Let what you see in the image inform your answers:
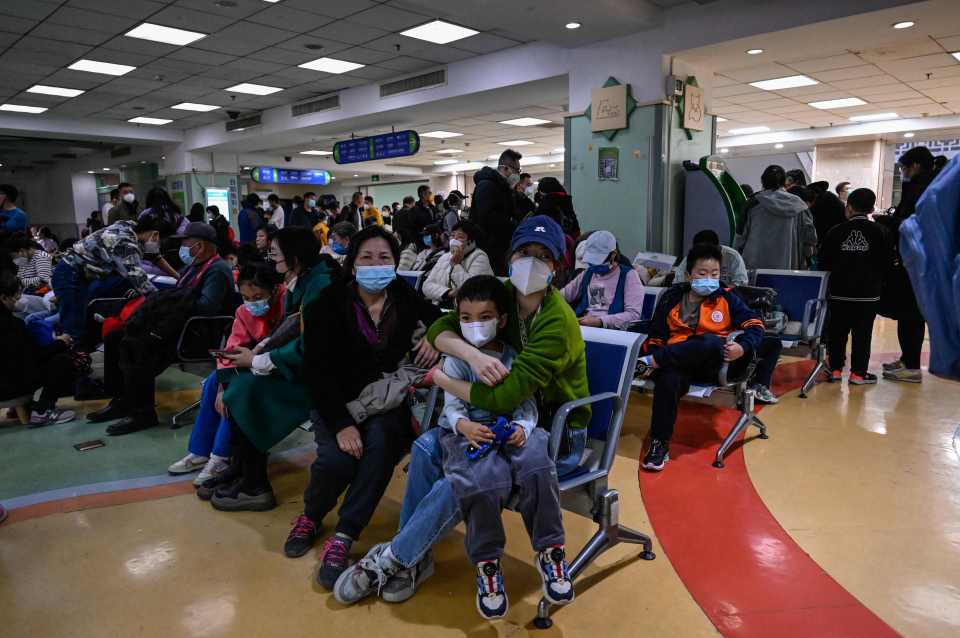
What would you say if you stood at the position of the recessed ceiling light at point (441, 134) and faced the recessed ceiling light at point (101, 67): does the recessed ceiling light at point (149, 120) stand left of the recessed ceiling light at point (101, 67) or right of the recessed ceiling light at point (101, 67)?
right

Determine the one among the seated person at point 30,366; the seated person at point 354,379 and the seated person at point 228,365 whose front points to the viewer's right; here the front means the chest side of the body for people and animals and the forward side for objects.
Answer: the seated person at point 30,366

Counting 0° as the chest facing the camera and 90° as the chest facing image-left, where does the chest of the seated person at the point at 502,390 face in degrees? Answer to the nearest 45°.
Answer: approximately 45°

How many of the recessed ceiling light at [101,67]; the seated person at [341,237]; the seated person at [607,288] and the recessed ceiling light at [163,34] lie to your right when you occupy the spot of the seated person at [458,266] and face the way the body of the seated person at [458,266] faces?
3

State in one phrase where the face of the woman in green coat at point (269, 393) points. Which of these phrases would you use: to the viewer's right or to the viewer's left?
to the viewer's left

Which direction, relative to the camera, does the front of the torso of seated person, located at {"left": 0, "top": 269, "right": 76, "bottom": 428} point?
to the viewer's right

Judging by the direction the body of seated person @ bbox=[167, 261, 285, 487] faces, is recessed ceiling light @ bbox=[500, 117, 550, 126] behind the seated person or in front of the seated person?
behind

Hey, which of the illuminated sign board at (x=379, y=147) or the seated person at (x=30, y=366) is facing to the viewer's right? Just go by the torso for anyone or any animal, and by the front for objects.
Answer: the seated person

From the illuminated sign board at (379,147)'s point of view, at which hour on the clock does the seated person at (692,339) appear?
The seated person is roughly at 10 o'clock from the illuminated sign board.

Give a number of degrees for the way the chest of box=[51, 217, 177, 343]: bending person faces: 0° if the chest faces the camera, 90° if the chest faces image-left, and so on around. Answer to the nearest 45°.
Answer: approximately 270°

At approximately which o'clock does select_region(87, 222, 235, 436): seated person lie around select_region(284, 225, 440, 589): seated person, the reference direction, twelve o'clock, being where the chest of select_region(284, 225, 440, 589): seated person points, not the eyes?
select_region(87, 222, 235, 436): seated person is roughly at 5 o'clock from select_region(284, 225, 440, 589): seated person.
